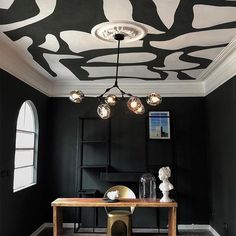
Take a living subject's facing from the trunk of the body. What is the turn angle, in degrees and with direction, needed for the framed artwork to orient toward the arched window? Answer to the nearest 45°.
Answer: approximately 45° to its right

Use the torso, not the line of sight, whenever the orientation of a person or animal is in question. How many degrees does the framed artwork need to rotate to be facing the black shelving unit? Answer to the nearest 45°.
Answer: approximately 90° to its right

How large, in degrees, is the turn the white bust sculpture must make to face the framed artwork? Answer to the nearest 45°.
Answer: approximately 135° to its right

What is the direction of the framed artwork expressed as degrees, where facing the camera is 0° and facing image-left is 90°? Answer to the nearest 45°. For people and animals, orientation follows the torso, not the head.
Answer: approximately 0°

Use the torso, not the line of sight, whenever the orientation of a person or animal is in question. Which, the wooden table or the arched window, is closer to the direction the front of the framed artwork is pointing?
the wooden table

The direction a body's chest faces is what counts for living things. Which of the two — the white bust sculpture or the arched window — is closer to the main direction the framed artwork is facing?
the white bust sculpture

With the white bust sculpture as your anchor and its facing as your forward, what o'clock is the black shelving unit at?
The black shelving unit is roughly at 3 o'clock from the white bust sculpture.

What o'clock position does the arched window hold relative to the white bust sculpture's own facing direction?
The arched window is roughly at 2 o'clock from the white bust sculpture.
